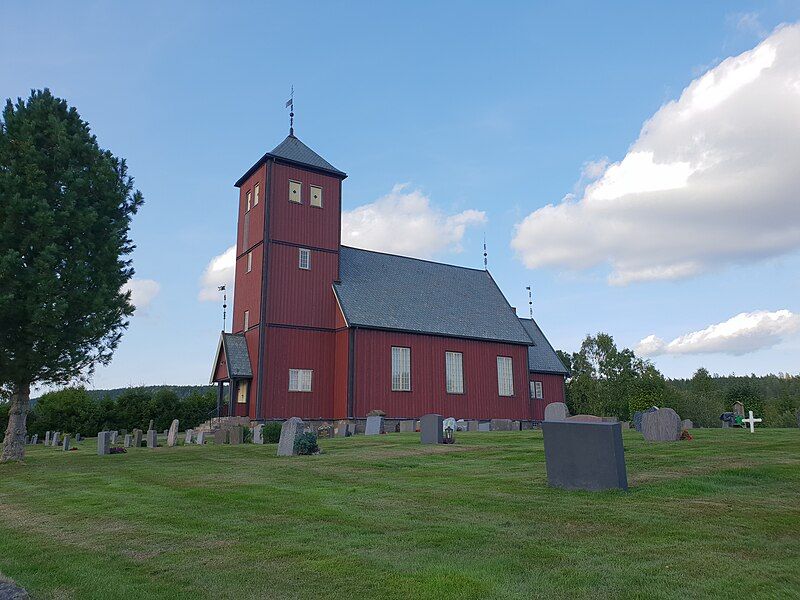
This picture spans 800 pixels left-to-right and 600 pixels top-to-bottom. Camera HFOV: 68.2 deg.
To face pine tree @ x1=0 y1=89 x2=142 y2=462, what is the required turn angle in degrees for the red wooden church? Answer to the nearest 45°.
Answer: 0° — it already faces it

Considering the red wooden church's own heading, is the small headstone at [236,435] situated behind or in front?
in front

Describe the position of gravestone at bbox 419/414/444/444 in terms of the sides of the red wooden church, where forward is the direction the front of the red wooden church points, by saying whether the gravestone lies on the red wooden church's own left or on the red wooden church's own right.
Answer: on the red wooden church's own left

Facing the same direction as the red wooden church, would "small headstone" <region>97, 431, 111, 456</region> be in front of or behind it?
in front

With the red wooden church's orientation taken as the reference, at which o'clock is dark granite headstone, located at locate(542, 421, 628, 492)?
The dark granite headstone is roughly at 10 o'clock from the red wooden church.

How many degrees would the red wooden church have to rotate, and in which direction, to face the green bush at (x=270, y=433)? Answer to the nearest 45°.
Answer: approximately 45° to its left

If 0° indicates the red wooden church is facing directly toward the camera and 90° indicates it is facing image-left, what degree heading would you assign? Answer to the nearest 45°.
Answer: approximately 45°

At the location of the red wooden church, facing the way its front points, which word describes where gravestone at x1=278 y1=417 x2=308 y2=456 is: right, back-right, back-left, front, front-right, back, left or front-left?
front-left

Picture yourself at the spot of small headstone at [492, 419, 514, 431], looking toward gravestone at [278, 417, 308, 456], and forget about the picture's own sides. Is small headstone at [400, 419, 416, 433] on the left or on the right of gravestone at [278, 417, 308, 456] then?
right
